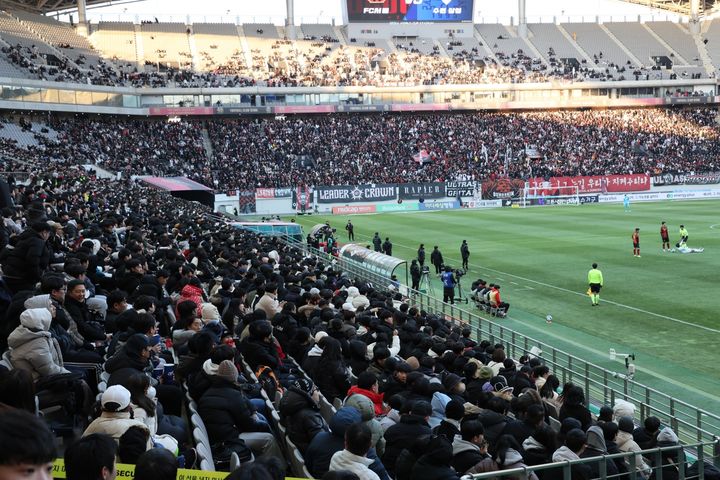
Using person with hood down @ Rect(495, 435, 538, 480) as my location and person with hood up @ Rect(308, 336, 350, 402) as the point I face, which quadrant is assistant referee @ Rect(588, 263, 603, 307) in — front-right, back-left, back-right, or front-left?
front-right

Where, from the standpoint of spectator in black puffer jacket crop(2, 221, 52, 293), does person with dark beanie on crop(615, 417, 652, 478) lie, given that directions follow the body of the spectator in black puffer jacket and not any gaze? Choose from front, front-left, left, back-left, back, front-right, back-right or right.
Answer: front-right

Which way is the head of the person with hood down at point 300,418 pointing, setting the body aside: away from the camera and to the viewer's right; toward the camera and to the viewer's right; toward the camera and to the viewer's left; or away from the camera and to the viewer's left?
away from the camera and to the viewer's right

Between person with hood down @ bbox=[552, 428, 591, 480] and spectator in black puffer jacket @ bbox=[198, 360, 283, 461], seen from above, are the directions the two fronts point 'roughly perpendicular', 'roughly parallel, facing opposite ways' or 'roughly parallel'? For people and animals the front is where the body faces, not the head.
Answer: roughly parallel

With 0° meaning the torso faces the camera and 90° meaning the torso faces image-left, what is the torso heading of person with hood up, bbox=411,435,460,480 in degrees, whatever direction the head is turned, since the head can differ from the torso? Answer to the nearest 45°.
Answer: approximately 225°

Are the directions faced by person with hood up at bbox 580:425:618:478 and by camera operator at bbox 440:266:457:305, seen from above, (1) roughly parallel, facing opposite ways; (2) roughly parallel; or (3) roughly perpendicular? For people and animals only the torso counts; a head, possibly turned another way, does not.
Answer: roughly parallel

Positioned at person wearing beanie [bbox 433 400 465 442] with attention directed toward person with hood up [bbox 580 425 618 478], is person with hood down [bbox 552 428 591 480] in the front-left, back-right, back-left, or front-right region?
front-right

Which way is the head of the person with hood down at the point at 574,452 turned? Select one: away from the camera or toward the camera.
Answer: away from the camera

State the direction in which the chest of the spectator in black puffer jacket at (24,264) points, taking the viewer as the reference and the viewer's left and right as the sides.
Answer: facing to the right of the viewer

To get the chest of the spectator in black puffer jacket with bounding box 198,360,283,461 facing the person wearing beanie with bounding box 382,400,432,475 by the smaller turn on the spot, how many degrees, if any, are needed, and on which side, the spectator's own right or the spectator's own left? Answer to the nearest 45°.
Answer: approximately 45° to the spectator's own right

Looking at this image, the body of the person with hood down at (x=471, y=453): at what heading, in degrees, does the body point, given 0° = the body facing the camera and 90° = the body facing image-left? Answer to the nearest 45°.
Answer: approximately 225°

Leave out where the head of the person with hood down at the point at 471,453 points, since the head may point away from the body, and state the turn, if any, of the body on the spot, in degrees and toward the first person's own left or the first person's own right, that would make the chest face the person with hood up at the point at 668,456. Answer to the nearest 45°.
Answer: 0° — they already face them

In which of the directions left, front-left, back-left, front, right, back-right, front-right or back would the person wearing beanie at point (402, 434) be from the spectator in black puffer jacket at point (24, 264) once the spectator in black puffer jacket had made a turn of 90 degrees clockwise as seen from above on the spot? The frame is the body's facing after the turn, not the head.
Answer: front-left

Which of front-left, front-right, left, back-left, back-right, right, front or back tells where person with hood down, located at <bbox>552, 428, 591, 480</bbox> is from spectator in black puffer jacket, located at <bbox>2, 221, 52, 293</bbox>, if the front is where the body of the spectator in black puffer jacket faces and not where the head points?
front-right

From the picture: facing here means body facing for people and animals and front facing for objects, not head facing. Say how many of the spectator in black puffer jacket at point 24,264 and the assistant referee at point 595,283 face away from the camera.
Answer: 1

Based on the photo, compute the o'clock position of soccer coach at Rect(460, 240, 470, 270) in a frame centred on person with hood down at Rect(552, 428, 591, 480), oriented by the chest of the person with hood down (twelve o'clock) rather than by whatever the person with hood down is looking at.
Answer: The soccer coach is roughly at 10 o'clock from the person with hood down.

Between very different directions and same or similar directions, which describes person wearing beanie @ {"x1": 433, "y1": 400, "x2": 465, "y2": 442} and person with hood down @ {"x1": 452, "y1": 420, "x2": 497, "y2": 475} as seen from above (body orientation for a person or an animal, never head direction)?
same or similar directions

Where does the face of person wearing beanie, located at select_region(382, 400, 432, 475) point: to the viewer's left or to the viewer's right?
to the viewer's right

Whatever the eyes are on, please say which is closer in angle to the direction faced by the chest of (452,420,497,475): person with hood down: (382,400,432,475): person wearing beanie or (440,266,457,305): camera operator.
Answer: the camera operator
